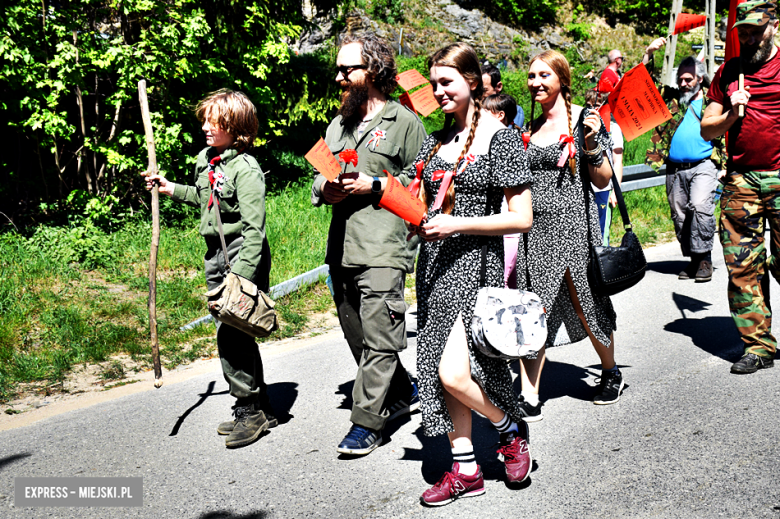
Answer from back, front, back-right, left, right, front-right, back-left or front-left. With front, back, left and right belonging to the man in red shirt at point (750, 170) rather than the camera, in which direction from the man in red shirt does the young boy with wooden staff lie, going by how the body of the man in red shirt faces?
front

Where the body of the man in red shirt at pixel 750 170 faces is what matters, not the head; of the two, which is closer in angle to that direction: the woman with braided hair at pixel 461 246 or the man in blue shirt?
the woman with braided hair

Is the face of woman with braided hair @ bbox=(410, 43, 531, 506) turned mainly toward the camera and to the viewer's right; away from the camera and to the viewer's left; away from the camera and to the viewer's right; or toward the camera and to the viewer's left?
toward the camera and to the viewer's left

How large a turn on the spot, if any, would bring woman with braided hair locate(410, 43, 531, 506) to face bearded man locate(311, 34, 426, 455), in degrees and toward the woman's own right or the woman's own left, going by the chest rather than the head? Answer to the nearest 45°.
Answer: approximately 90° to the woman's own right

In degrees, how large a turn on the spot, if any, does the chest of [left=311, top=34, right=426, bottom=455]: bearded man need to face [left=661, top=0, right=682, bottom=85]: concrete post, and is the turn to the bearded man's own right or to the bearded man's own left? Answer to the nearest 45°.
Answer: approximately 180°

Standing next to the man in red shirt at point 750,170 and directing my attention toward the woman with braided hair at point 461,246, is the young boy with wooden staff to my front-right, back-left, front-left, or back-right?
front-right

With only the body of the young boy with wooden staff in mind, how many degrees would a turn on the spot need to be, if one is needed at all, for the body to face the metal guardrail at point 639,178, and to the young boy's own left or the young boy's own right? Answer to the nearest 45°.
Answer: approximately 180°

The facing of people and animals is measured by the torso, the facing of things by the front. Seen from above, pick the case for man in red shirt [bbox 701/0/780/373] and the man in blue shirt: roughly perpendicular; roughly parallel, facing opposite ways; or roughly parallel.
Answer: roughly parallel

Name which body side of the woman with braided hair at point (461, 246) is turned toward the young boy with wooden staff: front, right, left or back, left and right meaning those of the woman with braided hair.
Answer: right

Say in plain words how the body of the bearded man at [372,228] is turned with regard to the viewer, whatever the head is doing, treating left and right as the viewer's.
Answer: facing the viewer and to the left of the viewer

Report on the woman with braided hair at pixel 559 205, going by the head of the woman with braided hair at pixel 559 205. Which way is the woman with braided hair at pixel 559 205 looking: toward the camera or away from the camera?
toward the camera

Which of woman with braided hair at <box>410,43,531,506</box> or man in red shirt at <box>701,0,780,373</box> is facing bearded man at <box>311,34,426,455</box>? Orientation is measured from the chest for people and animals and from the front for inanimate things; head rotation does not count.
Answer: the man in red shirt

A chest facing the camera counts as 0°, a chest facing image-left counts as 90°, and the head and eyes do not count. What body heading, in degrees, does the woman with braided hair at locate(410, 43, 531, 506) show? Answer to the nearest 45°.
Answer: approximately 45°

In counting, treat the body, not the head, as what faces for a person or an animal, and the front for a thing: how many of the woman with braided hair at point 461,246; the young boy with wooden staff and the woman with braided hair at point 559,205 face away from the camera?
0
